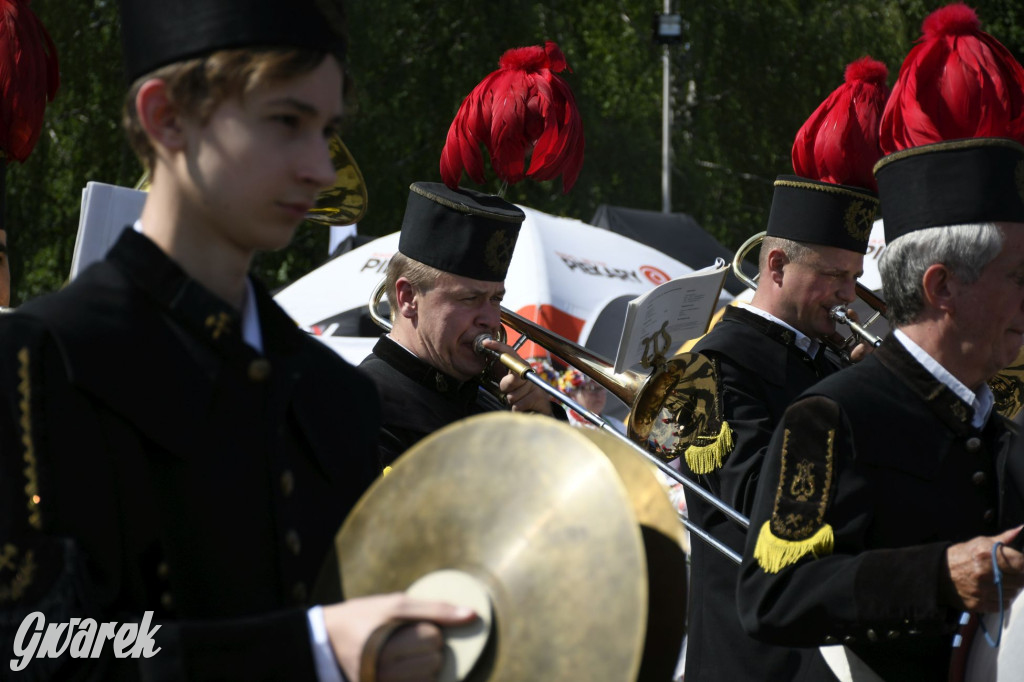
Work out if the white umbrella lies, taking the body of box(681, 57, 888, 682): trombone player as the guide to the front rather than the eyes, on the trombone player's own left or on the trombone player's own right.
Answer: on the trombone player's own left

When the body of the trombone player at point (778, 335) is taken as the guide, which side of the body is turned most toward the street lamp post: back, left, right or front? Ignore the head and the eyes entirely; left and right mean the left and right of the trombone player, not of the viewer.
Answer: left

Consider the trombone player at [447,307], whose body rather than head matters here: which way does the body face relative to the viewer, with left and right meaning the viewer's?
facing the viewer and to the right of the viewer

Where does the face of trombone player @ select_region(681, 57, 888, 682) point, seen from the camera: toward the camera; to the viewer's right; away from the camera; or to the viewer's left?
to the viewer's right

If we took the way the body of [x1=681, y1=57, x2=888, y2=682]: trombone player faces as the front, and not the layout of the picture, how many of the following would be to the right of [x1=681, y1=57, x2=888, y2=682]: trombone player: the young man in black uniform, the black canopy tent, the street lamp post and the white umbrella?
1

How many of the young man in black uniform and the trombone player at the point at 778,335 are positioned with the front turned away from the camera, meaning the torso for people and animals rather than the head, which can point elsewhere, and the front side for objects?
0

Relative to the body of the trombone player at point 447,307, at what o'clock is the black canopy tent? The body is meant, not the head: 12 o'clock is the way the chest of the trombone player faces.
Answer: The black canopy tent is roughly at 8 o'clock from the trombone player.

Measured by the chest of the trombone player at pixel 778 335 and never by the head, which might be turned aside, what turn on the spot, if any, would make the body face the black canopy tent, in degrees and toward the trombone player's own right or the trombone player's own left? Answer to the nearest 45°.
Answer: approximately 90° to the trombone player's own left

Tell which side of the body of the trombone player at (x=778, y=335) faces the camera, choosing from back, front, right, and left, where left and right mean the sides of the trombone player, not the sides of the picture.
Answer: right

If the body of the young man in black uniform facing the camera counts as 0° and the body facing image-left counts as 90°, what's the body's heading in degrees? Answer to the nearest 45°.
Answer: approximately 315°

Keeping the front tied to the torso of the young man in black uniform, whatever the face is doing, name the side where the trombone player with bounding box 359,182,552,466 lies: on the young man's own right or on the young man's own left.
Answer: on the young man's own left

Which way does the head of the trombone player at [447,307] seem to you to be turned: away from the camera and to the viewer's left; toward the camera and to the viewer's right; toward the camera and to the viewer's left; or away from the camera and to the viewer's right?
toward the camera and to the viewer's right
